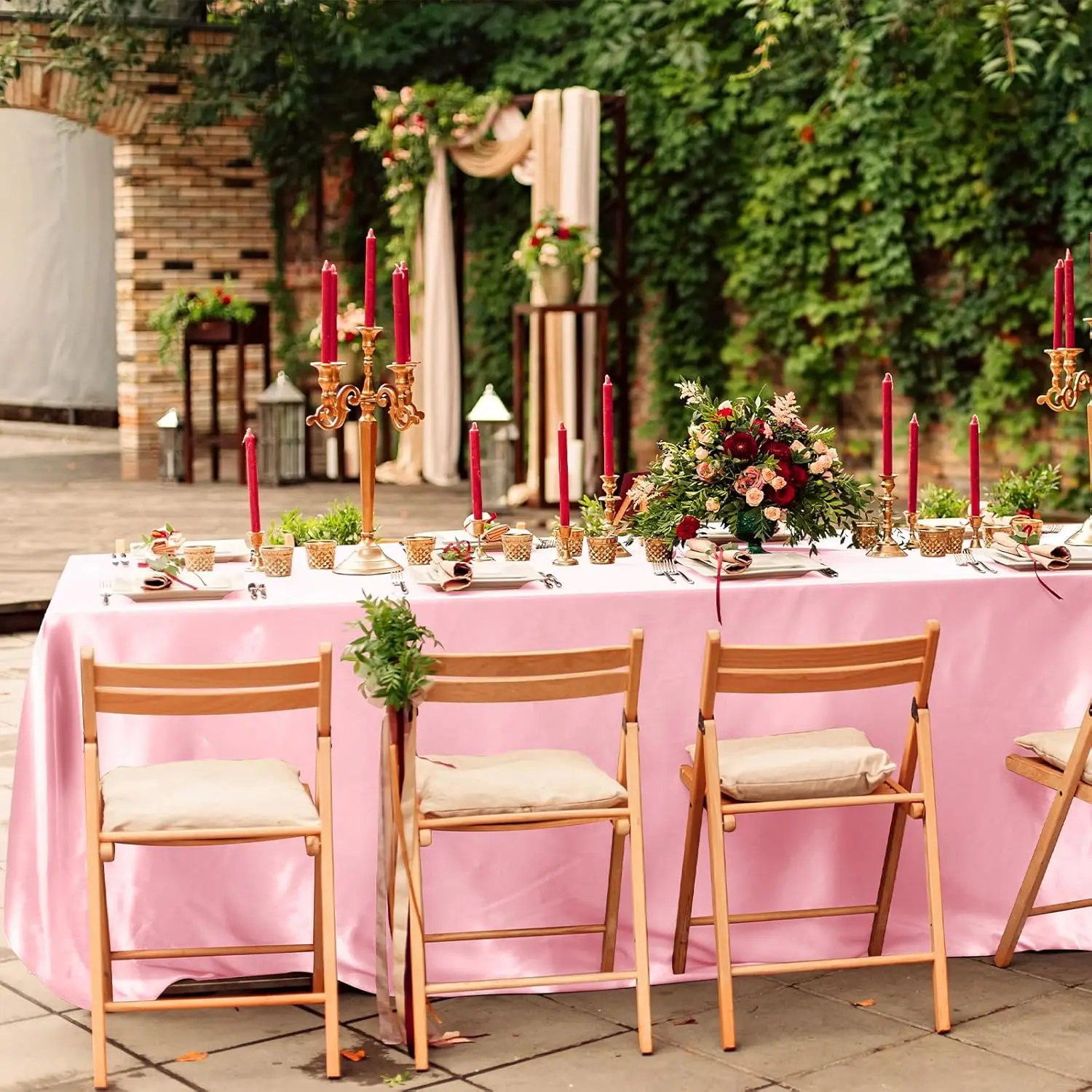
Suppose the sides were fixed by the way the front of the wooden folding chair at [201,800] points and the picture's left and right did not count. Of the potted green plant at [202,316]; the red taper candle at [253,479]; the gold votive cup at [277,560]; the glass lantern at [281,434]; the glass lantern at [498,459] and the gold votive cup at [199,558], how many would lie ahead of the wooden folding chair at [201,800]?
6

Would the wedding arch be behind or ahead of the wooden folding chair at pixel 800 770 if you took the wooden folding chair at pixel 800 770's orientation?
ahead

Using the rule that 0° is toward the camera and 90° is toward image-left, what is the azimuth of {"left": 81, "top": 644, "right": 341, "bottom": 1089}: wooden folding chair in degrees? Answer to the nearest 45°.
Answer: approximately 180°

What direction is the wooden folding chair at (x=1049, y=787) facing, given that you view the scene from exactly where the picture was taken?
facing away from the viewer and to the left of the viewer

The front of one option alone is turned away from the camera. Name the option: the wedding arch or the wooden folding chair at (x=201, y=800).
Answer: the wooden folding chair

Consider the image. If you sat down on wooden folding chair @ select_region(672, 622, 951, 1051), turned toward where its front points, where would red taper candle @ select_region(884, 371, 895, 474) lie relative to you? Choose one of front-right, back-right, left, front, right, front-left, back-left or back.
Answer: front

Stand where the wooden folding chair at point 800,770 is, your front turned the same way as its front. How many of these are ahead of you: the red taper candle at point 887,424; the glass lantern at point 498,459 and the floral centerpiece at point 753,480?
3

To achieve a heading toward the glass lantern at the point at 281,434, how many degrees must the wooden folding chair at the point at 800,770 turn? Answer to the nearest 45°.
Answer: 0° — it already faces it

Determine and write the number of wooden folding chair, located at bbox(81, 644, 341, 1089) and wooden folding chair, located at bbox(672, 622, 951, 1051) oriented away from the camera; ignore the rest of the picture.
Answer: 2

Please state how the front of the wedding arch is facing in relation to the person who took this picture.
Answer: facing the viewer and to the left of the viewer

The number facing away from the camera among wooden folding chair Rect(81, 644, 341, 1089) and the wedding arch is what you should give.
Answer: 1

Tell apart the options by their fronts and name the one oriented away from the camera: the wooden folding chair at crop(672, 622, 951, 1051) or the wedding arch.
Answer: the wooden folding chair

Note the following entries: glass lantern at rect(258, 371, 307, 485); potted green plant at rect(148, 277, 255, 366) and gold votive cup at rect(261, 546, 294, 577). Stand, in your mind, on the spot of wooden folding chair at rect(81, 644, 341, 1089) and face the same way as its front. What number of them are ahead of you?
3

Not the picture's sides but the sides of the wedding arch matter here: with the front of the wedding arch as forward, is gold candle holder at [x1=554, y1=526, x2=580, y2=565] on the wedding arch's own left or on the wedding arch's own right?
on the wedding arch's own left

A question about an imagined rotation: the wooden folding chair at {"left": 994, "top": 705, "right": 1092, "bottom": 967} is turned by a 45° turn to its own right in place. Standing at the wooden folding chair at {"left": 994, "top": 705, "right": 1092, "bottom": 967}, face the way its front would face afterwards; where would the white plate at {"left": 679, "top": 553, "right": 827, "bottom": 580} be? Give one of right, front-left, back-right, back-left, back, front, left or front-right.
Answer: left

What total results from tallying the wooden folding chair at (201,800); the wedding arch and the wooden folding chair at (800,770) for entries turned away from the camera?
2

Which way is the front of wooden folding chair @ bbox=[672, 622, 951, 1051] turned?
away from the camera

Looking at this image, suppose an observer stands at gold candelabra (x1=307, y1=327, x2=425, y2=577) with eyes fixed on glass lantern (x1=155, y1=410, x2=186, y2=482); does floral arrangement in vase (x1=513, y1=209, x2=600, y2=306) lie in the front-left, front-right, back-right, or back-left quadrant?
front-right
